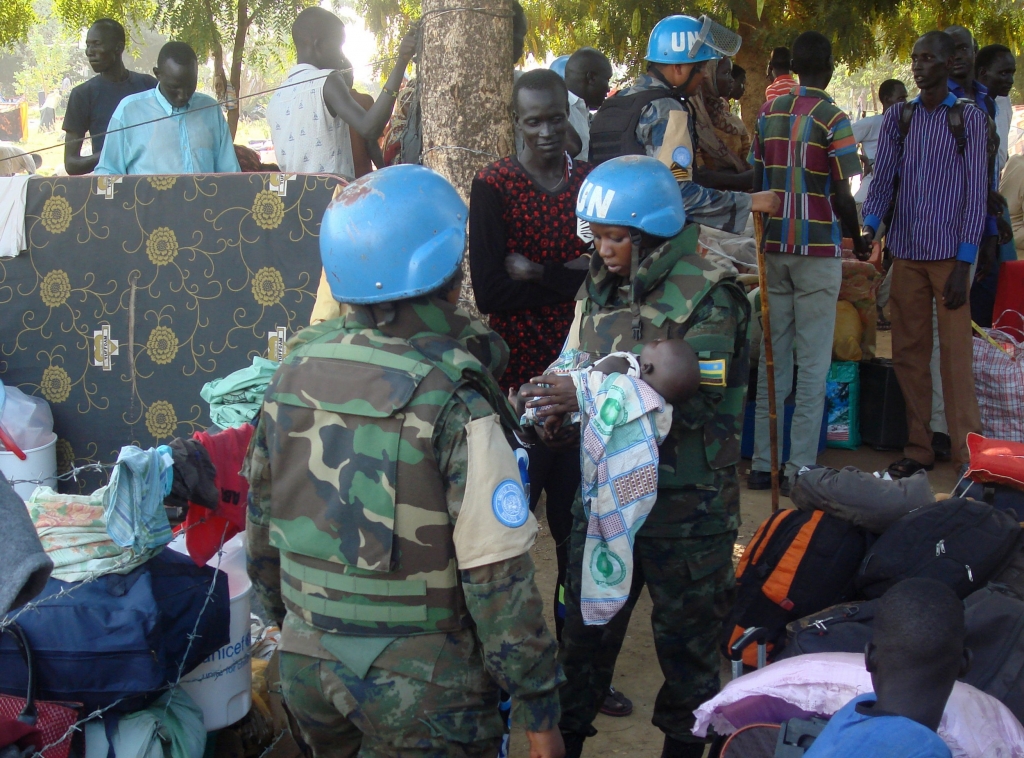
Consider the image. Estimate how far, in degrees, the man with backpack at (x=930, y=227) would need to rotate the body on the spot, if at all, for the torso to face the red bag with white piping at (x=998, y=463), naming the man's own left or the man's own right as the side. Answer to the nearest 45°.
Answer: approximately 45° to the man's own left

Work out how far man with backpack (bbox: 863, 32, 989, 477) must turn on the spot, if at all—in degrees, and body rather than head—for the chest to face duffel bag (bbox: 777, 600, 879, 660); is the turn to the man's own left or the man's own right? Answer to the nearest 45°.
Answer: approximately 45° to the man's own left

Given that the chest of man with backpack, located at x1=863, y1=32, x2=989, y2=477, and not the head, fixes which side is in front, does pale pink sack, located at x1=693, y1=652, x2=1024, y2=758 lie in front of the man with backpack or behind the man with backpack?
in front

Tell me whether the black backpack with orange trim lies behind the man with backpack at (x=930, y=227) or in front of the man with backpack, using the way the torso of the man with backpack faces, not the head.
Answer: in front

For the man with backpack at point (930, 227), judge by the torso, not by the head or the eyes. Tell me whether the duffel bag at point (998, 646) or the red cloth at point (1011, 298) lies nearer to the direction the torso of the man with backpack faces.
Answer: the duffel bag

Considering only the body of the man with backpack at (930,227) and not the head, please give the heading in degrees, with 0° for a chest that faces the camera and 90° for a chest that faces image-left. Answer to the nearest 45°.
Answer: approximately 45°

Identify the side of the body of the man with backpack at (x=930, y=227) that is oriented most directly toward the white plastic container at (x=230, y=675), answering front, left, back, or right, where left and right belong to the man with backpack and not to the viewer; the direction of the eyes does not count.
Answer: front

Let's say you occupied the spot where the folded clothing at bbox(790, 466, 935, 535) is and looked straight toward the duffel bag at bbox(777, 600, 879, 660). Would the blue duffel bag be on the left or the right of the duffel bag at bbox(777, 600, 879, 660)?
right

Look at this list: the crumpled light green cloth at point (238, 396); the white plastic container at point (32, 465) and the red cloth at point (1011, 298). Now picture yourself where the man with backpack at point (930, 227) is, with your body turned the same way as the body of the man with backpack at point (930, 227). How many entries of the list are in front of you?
2

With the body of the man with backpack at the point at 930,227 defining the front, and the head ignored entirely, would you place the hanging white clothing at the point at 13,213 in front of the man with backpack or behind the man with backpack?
in front

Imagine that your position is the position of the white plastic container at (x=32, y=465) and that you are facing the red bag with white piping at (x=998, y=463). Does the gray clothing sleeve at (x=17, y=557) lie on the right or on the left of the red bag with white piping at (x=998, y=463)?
right
